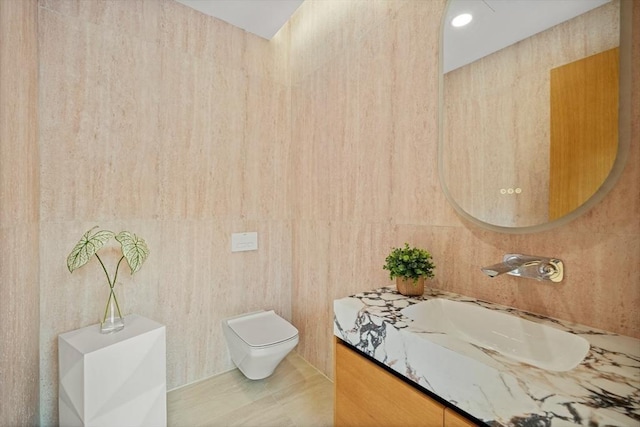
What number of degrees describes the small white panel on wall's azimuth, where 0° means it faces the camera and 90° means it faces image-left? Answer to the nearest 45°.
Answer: approximately 0°

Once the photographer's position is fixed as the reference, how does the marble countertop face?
facing the viewer and to the left of the viewer

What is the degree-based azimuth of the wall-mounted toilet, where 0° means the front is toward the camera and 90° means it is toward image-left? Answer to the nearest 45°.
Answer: approximately 315°

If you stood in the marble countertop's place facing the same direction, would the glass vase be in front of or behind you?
in front

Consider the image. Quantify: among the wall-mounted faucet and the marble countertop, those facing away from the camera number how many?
0

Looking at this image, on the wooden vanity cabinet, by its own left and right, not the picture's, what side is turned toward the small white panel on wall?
right

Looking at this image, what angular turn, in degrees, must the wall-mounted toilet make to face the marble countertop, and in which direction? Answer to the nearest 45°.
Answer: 0° — it already faces it

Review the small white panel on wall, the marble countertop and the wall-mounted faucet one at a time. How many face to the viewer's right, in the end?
0

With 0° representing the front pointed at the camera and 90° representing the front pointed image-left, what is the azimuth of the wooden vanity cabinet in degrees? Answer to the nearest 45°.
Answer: approximately 45°

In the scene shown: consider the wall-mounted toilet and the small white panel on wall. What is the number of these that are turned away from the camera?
0
